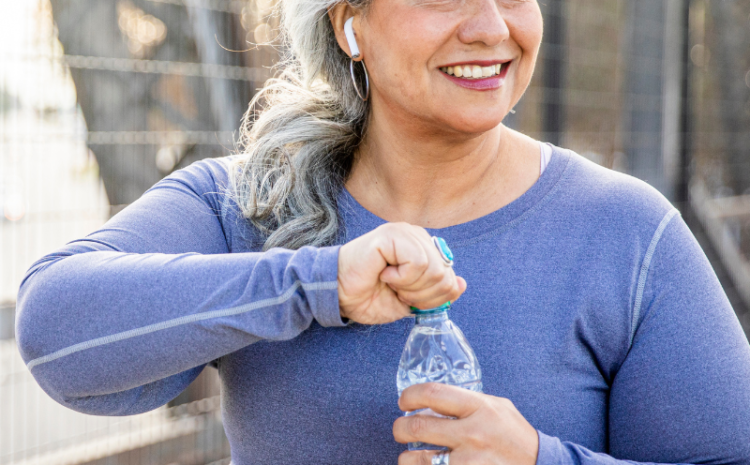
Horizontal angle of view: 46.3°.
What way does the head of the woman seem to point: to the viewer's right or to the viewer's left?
to the viewer's right

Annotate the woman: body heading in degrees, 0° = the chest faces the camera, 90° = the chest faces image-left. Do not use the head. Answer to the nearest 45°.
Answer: approximately 0°
